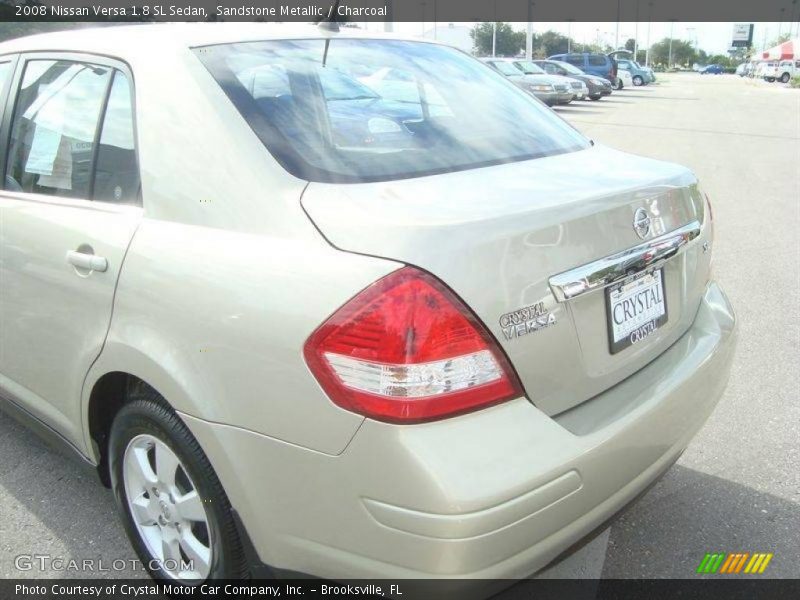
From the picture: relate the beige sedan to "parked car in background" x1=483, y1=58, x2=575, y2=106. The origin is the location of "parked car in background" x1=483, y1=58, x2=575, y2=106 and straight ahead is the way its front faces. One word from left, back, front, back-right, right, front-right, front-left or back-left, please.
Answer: front-right

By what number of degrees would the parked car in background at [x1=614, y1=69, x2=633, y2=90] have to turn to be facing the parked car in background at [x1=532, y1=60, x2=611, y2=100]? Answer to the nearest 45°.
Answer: approximately 45° to its right

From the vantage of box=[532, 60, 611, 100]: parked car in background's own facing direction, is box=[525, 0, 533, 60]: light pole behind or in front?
behind

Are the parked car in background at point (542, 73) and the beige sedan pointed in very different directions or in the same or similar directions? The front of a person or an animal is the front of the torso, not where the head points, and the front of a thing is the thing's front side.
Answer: very different directions

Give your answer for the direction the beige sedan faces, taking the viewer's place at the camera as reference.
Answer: facing away from the viewer and to the left of the viewer

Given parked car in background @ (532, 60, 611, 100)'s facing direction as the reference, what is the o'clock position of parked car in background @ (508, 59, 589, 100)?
parked car in background @ (508, 59, 589, 100) is roughly at 2 o'clock from parked car in background @ (532, 60, 611, 100).

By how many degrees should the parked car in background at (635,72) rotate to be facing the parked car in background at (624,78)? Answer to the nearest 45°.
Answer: approximately 45° to its right
